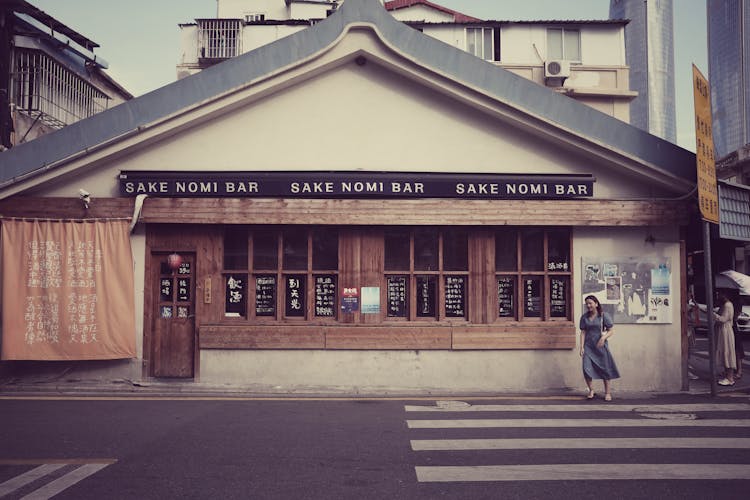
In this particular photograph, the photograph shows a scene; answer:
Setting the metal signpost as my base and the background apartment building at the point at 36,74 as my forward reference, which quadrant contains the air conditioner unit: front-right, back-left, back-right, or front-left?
front-right

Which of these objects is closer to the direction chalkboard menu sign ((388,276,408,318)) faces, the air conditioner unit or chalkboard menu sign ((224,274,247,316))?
the chalkboard menu sign

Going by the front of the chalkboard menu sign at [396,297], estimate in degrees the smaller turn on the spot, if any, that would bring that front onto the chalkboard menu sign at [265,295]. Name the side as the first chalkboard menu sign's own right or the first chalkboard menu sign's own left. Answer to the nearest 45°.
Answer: approximately 90° to the first chalkboard menu sign's own right

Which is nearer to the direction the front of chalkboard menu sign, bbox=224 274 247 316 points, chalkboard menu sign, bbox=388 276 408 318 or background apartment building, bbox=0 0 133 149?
the chalkboard menu sign

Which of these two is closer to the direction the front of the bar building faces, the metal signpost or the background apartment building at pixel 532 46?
the metal signpost

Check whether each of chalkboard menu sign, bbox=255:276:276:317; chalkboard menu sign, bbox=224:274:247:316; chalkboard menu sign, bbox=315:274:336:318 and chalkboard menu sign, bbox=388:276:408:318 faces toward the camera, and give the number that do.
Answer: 4

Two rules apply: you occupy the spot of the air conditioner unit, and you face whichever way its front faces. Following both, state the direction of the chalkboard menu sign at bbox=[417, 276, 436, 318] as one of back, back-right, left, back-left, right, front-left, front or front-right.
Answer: front

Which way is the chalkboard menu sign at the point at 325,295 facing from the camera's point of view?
toward the camera

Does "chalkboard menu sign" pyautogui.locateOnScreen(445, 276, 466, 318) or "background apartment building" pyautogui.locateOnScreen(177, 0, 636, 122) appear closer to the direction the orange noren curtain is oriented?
the chalkboard menu sign

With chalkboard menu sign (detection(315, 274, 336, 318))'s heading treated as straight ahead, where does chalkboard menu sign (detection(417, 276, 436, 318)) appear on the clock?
chalkboard menu sign (detection(417, 276, 436, 318)) is roughly at 9 o'clock from chalkboard menu sign (detection(315, 274, 336, 318)).

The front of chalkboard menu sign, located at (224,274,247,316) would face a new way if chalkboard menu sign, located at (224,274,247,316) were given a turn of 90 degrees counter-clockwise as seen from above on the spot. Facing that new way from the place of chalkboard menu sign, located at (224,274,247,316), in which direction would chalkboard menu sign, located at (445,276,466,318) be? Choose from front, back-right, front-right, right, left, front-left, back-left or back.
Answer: front

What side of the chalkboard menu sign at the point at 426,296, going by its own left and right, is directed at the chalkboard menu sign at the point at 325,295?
right

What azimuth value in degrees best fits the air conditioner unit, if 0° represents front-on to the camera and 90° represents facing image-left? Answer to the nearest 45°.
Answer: approximately 0°

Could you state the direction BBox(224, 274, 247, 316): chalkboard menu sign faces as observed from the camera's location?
facing the viewer

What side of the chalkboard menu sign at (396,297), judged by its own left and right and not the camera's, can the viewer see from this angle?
front

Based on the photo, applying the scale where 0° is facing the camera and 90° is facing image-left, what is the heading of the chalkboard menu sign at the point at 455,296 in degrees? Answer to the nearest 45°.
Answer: approximately 0°

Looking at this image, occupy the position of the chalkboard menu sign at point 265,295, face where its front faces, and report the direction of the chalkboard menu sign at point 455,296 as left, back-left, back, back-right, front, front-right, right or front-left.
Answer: left

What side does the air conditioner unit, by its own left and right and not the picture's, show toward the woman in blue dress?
front
